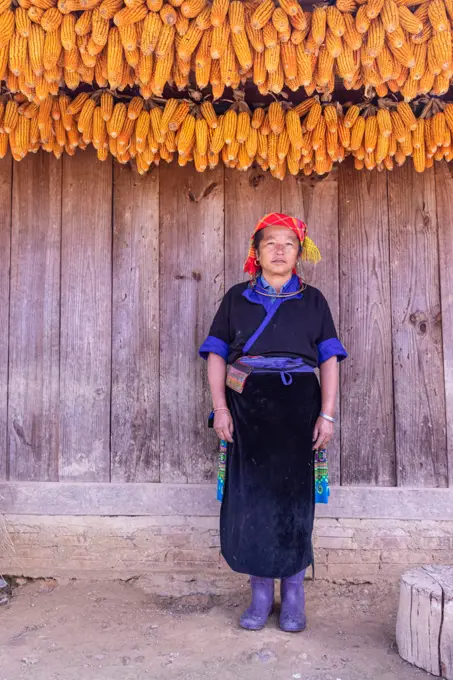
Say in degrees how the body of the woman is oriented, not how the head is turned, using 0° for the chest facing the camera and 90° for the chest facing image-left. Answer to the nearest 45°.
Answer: approximately 0°
